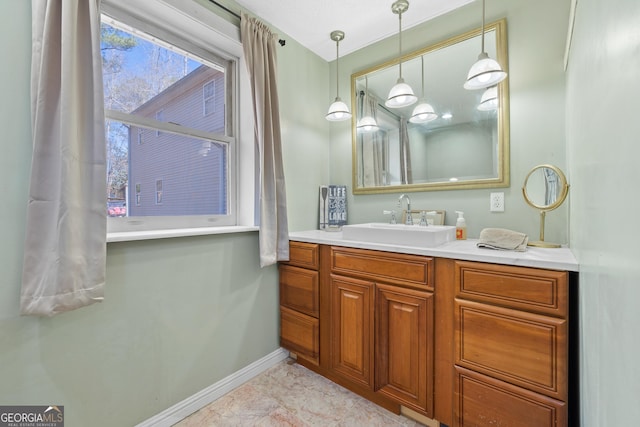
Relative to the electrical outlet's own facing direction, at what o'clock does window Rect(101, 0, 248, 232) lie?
The window is roughly at 2 o'clock from the electrical outlet.

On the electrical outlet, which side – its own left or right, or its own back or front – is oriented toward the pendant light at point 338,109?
right

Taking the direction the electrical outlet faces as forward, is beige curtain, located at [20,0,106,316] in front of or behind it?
in front

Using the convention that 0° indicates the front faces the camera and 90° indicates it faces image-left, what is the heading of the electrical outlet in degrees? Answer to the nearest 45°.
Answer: approximately 0°

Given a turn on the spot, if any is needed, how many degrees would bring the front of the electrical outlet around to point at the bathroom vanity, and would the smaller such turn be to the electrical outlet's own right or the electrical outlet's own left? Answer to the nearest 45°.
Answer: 0° — it already faces it

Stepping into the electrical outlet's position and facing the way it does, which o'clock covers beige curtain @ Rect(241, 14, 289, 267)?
The beige curtain is roughly at 2 o'clock from the electrical outlet.
